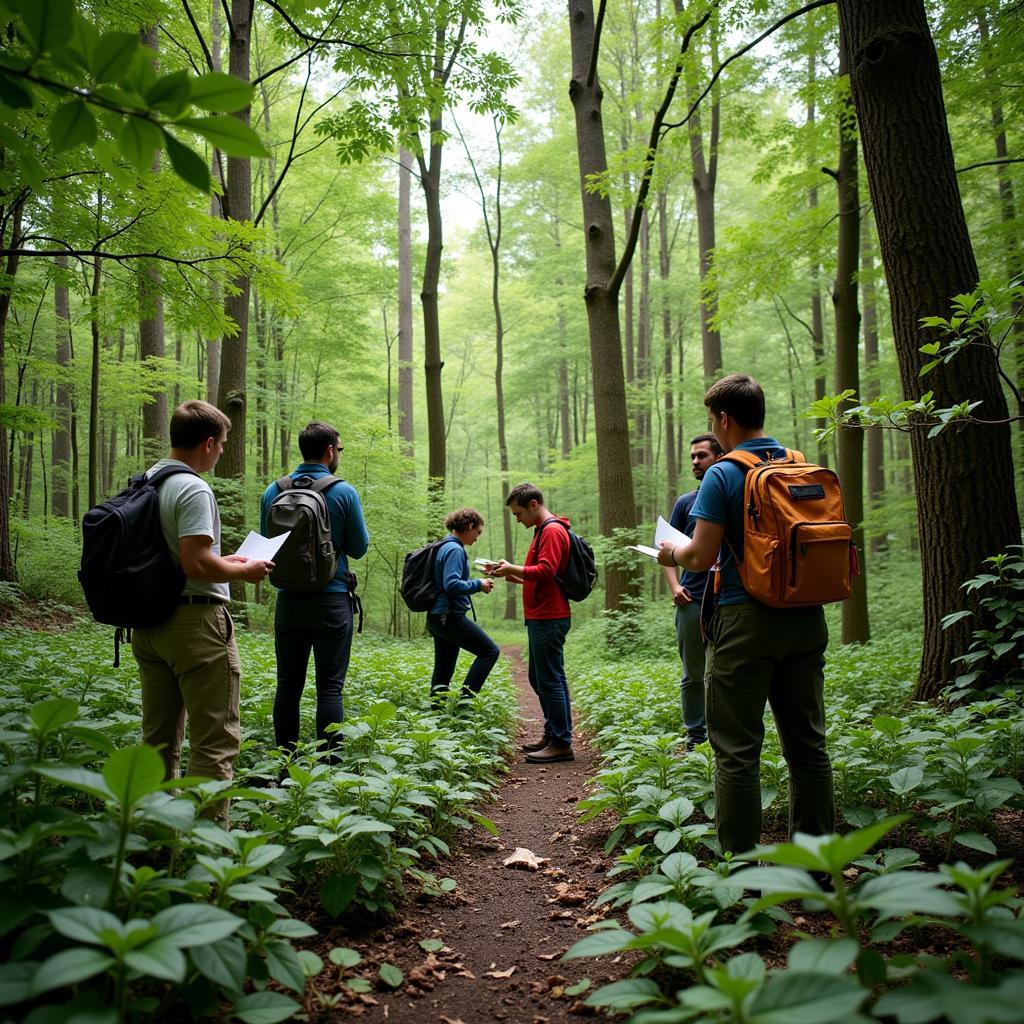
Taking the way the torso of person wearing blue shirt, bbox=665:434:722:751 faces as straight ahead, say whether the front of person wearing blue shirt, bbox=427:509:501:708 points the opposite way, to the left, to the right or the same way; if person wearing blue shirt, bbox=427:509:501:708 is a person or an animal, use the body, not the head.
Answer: to the left

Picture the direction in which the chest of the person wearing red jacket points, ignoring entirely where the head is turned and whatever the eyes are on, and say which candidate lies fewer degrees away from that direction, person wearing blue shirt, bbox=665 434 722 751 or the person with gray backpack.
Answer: the person with gray backpack

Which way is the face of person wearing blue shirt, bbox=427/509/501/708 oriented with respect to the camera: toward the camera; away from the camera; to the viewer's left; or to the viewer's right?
to the viewer's right

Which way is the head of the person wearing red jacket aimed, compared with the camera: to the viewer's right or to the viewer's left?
to the viewer's left

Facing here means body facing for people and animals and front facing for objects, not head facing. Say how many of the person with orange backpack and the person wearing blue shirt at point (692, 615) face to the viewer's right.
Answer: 0

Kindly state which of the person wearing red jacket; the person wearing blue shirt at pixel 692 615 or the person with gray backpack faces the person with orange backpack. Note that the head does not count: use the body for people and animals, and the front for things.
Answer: the person wearing blue shirt

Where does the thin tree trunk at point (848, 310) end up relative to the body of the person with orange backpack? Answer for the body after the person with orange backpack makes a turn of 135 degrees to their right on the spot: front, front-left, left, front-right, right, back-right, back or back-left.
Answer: left

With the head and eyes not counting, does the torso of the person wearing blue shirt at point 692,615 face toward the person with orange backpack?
yes

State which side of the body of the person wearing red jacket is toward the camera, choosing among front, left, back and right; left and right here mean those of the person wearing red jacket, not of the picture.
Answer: left

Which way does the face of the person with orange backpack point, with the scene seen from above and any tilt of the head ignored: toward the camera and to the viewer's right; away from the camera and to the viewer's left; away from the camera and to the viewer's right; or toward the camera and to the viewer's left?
away from the camera and to the viewer's left

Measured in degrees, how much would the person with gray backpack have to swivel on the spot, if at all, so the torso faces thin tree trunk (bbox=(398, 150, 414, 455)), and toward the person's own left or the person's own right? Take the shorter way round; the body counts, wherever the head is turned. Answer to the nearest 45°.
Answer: approximately 45° to the person's own left

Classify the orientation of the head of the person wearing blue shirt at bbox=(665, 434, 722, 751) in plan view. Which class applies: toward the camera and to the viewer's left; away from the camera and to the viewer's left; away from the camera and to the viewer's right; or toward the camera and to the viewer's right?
toward the camera and to the viewer's left

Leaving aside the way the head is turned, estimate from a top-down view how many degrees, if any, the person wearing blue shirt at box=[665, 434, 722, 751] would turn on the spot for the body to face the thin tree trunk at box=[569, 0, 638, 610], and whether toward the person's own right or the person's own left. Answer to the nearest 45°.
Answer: approximately 180°
